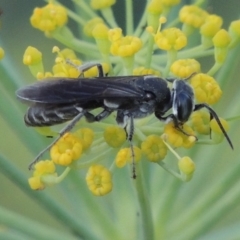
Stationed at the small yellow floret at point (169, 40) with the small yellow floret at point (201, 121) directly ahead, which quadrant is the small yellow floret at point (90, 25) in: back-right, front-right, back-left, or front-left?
back-right

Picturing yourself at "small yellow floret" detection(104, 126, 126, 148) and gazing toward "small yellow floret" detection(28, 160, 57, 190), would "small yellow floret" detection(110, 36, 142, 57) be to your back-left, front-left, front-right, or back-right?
back-right

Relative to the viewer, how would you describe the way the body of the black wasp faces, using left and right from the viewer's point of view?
facing to the right of the viewer

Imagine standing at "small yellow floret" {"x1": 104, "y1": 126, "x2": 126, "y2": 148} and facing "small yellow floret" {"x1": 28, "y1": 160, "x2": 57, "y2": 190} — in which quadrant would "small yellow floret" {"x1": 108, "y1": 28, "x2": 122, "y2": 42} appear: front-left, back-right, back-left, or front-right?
back-right
